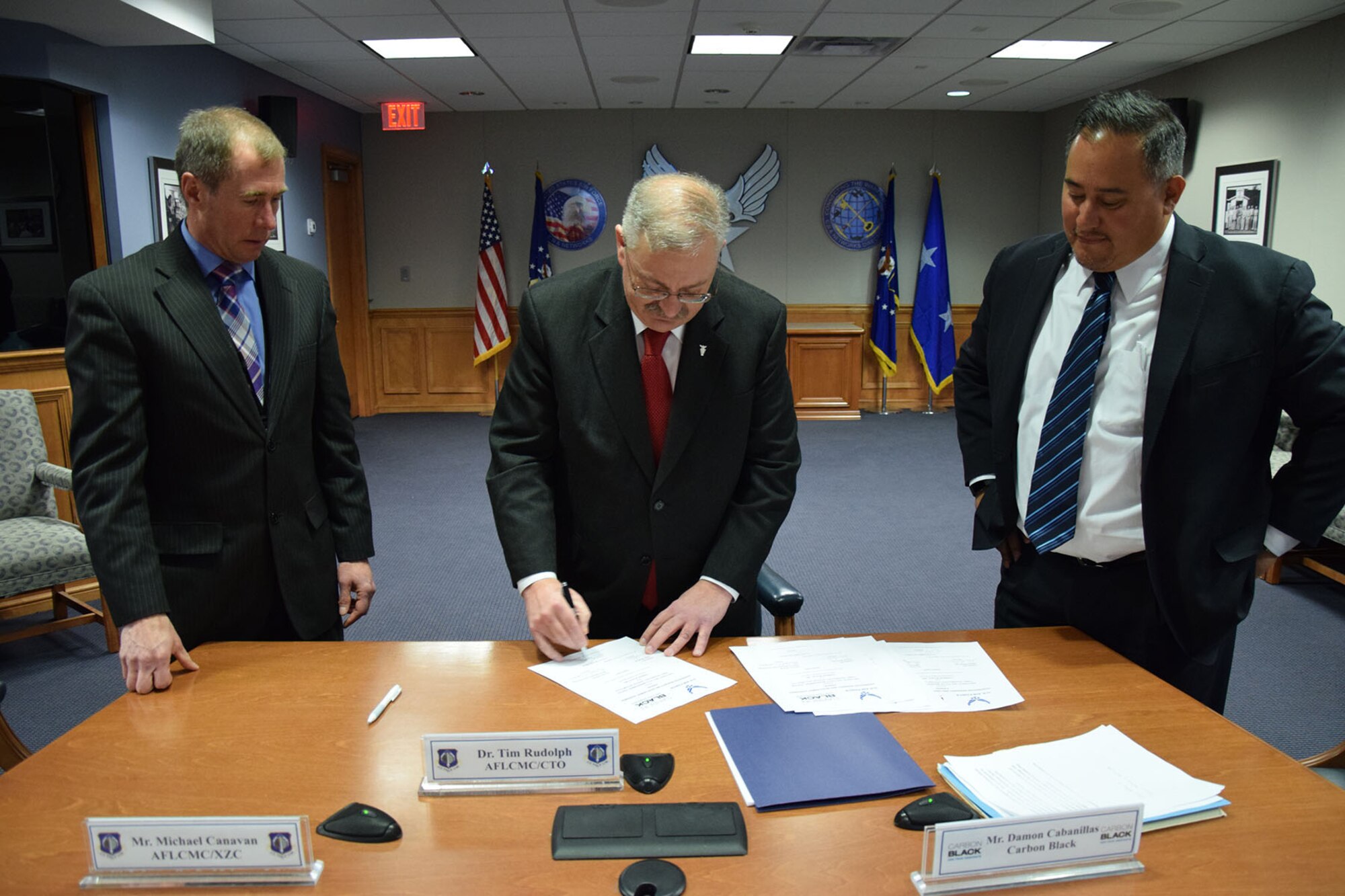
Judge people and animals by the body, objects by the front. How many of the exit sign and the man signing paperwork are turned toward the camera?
2

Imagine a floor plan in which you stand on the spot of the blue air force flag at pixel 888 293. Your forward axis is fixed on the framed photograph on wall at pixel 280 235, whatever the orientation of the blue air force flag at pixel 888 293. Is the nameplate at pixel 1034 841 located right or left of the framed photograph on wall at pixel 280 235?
left

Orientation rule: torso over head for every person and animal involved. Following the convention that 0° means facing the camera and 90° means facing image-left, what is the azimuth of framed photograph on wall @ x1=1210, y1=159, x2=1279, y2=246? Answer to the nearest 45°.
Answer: approximately 45°

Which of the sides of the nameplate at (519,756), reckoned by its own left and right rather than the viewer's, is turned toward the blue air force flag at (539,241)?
back

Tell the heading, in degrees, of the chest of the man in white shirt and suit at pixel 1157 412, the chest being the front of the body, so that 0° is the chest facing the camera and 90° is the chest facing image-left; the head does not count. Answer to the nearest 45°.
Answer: approximately 45°

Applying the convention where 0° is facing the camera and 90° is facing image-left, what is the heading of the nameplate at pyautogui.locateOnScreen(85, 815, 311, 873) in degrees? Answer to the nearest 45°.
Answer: approximately 0°

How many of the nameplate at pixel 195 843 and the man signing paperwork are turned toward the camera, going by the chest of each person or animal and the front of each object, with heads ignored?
2

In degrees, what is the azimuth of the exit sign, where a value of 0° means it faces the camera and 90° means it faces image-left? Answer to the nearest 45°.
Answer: approximately 0°

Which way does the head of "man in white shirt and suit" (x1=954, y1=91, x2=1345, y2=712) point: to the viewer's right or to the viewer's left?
to the viewer's left
